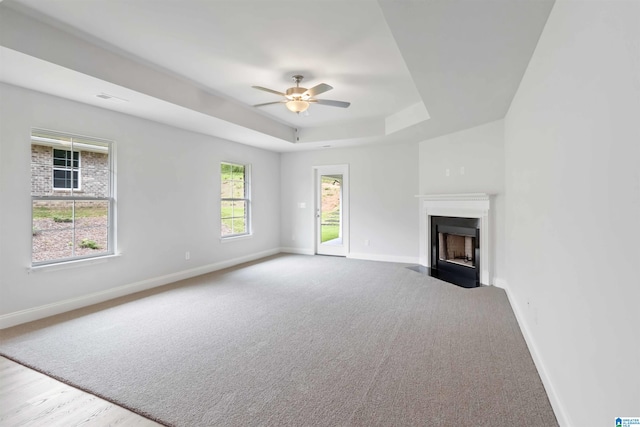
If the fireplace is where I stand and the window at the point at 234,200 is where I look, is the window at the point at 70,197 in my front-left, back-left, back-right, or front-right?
front-left

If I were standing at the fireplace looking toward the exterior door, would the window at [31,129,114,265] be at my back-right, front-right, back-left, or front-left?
front-left

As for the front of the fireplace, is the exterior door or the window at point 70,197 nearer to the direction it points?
the window

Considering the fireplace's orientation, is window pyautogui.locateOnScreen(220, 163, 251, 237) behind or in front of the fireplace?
in front

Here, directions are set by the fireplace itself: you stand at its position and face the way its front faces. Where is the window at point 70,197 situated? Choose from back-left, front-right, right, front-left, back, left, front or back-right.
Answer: front

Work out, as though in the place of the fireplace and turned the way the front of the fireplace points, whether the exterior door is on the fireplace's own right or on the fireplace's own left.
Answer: on the fireplace's own right

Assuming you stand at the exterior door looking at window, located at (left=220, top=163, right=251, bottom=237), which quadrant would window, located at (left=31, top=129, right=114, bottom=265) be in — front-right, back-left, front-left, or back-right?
front-left
